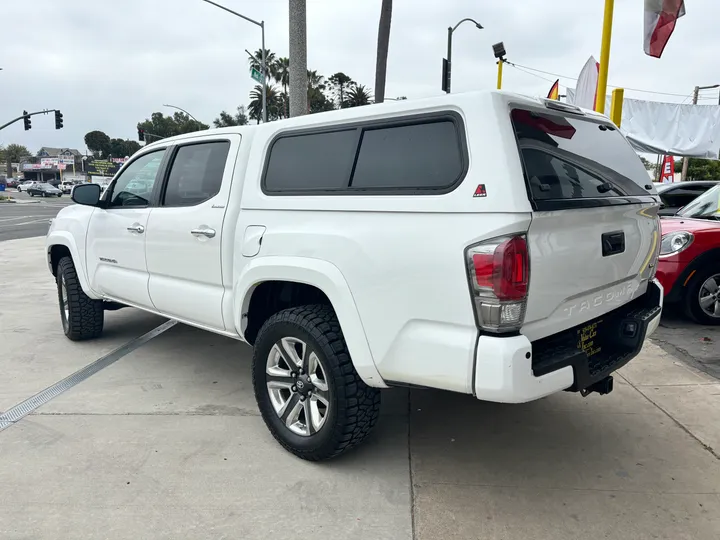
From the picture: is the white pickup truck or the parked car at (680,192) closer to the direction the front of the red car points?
the white pickup truck

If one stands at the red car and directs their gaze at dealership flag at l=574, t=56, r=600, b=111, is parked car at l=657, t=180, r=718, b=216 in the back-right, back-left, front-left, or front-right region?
front-right

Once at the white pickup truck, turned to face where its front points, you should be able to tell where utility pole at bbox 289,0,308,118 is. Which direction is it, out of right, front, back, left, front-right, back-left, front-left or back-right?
front-right

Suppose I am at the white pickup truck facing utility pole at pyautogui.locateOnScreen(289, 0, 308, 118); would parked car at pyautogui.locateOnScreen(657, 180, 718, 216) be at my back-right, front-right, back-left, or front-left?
front-right

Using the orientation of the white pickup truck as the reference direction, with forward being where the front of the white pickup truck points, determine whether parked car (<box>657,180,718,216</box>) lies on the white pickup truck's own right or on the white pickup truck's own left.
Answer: on the white pickup truck's own right

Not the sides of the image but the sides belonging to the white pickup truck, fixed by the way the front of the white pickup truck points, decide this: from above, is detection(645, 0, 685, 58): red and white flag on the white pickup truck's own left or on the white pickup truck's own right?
on the white pickup truck's own right

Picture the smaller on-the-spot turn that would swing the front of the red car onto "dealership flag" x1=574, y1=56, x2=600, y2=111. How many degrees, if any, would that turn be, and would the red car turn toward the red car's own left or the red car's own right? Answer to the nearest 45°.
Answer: approximately 90° to the red car's own right

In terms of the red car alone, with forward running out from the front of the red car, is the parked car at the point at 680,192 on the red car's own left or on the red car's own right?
on the red car's own right

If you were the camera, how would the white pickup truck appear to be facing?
facing away from the viewer and to the left of the viewer

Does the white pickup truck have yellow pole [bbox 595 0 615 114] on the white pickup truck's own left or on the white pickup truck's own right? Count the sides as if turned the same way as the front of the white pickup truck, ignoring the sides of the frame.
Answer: on the white pickup truck's own right

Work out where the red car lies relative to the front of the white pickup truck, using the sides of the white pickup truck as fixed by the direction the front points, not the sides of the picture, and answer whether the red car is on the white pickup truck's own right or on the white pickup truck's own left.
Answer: on the white pickup truck's own right

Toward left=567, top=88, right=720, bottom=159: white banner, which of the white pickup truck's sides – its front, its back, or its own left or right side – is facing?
right

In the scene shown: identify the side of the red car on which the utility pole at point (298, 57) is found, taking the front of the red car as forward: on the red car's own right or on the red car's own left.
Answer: on the red car's own right

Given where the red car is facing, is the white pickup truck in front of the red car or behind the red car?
in front
